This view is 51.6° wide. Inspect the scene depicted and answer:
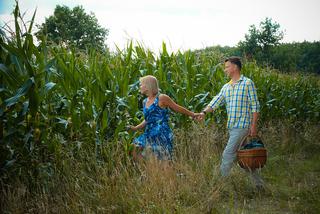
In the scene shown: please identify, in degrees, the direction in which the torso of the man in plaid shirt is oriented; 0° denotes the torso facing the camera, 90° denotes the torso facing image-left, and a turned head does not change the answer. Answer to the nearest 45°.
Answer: approximately 45°

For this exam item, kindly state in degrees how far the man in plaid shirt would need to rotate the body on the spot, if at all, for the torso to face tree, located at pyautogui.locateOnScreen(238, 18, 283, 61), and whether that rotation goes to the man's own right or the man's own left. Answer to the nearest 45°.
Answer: approximately 135° to the man's own right

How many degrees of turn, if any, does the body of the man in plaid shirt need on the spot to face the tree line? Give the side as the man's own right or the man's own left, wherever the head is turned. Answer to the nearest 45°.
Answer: approximately 135° to the man's own right

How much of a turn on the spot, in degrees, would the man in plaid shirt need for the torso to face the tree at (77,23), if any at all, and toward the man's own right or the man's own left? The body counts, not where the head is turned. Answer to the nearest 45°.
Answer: approximately 90° to the man's own right

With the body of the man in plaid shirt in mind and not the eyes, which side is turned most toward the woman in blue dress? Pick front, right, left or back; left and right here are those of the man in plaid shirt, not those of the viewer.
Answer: front

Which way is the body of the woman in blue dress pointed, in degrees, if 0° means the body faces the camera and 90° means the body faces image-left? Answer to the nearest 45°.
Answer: approximately 45°

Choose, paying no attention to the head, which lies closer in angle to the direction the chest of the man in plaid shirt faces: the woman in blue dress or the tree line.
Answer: the woman in blue dress

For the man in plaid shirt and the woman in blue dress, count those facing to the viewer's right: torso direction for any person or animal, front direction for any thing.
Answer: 0
